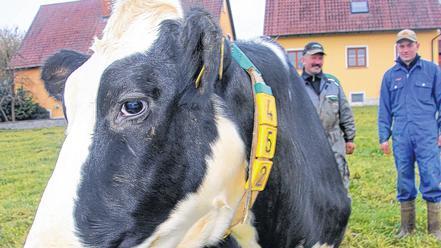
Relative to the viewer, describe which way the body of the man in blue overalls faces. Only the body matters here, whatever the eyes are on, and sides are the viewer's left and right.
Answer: facing the viewer

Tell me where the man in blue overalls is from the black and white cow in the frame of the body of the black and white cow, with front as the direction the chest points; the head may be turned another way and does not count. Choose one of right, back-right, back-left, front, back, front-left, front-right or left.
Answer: back

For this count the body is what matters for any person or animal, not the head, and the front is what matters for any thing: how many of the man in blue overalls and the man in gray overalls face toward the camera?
2

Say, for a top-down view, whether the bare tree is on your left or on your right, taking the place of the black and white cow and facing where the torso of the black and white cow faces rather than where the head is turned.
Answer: on your right

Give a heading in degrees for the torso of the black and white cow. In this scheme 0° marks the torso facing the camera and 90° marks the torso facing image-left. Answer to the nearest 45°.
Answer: approximately 45°

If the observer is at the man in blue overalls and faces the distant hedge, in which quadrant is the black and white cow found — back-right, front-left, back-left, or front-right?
back-left

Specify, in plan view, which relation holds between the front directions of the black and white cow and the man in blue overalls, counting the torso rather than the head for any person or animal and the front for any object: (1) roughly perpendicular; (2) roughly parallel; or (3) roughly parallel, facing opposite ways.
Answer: roughly parallel

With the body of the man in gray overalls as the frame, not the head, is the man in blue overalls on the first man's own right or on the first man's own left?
on the first man's own left

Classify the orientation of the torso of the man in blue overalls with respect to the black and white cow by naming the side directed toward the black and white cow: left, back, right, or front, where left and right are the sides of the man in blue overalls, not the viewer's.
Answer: front

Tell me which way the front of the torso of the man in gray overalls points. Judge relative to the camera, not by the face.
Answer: toward the camera

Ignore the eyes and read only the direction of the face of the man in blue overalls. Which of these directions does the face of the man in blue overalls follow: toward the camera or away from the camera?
toward the camera

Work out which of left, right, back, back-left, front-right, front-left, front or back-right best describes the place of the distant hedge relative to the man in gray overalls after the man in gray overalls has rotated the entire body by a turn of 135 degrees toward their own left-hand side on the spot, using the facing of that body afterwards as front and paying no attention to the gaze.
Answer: left

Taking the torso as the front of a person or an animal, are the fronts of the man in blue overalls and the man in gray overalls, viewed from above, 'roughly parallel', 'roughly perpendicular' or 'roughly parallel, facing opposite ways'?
roughly parallel

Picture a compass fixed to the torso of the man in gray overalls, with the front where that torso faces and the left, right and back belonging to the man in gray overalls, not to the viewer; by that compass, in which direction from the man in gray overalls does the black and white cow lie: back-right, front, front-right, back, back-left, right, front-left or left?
front
